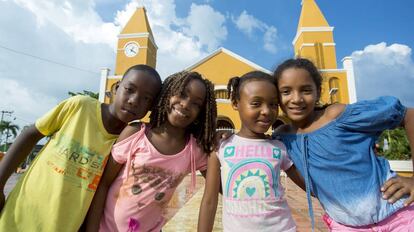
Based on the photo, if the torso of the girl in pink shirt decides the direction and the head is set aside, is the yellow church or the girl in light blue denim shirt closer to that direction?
the girl in light blue denim shirt

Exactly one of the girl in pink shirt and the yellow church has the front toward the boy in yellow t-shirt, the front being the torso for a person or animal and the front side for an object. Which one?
the yellow church

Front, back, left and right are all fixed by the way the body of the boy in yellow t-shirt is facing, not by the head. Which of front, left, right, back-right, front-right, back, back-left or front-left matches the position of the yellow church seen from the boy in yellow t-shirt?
back-left

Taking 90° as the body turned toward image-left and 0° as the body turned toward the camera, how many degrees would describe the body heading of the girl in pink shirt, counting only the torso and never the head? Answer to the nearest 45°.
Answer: approximately 0°

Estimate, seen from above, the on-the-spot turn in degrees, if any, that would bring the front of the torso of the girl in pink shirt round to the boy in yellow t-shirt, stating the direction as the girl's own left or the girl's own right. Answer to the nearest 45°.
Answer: approximately 90° to the girl's own right

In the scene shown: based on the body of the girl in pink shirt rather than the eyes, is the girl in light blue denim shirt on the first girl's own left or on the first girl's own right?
on the first girl's own left

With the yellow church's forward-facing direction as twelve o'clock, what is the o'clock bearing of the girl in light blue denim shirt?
The girl in light blue denim shirt is roughly at 12 o'clock from the yellow church.

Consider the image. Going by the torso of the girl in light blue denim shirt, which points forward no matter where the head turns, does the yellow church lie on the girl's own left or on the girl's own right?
on the girl's own right

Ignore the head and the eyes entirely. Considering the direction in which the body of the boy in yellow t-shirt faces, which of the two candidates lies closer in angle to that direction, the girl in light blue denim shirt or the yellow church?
the girl in light blue denim shirt
